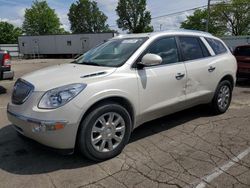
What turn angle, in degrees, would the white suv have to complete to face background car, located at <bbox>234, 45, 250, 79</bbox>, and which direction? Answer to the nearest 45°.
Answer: approximately 180°

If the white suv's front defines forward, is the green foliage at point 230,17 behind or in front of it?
behind

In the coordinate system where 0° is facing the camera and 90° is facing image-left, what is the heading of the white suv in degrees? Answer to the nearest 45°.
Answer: approximately 45°

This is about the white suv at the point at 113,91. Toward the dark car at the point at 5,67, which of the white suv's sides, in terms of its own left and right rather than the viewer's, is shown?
right
